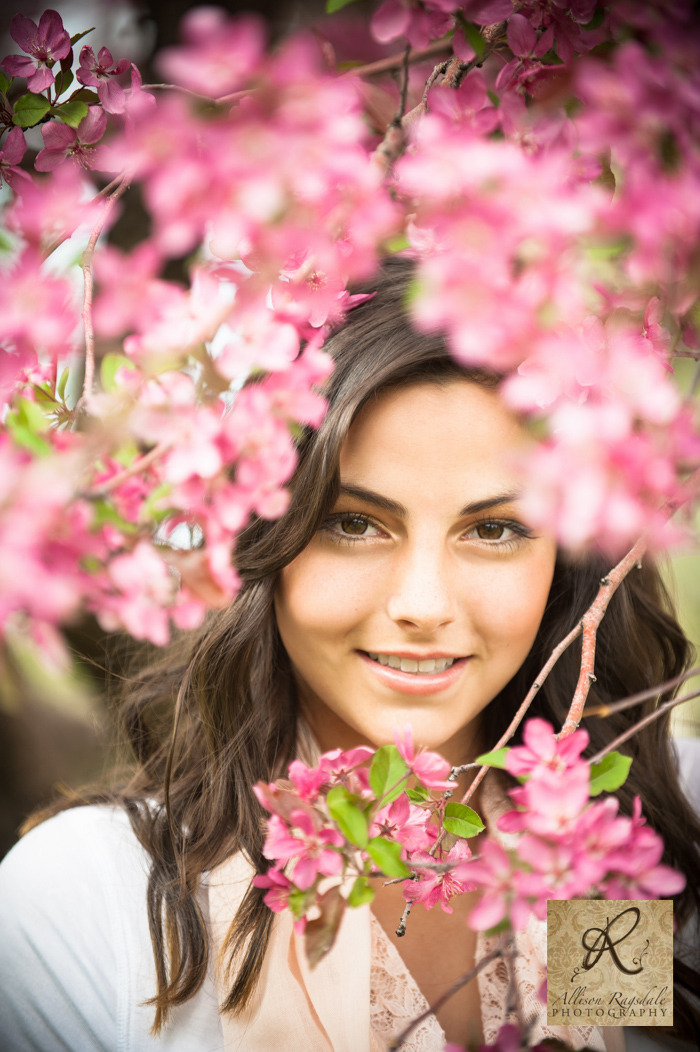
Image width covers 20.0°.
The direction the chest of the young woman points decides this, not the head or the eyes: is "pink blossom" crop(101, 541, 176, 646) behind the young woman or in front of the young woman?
in front

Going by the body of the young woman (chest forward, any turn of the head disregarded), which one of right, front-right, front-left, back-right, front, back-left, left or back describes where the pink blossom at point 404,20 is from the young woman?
front

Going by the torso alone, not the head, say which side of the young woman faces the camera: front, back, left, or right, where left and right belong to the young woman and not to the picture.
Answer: front

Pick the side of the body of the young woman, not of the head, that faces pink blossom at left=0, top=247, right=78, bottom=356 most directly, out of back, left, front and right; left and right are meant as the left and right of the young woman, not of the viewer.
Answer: front
